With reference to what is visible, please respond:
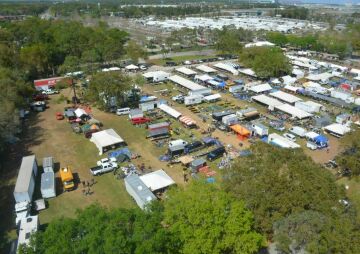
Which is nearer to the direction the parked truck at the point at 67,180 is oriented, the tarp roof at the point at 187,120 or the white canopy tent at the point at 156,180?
the white canopy tent

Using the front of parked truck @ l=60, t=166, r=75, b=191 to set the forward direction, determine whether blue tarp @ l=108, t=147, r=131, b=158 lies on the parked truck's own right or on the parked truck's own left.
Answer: on the parked truck's own left

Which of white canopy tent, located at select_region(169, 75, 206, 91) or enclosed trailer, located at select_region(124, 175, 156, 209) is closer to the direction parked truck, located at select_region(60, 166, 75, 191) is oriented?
the enclosed trailer

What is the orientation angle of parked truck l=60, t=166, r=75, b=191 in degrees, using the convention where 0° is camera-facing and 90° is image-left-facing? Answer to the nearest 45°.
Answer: approximately 0°

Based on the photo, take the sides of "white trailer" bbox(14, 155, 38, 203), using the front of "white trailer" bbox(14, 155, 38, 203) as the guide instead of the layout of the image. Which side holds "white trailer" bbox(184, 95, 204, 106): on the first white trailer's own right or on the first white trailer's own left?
on the first white trailer's own left

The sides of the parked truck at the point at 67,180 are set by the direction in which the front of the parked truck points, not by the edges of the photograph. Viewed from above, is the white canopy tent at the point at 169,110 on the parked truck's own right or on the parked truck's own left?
on the parked truck's own left

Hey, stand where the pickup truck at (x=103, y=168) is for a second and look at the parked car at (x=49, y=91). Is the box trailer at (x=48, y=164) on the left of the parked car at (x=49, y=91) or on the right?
left

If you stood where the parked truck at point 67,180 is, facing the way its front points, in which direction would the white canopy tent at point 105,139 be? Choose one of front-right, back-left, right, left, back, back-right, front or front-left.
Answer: back-left

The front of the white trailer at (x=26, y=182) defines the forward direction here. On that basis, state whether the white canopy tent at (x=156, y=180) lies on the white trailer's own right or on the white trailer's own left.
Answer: on the white trailer's own left

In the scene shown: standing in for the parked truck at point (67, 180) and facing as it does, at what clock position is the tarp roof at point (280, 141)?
The tarp roof is roughly at 9 o'clock from the parked truck.

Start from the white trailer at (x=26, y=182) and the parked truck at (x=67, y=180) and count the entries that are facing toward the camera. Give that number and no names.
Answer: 2

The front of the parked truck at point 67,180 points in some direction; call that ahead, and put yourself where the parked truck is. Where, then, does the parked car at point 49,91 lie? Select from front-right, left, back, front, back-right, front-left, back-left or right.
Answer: back

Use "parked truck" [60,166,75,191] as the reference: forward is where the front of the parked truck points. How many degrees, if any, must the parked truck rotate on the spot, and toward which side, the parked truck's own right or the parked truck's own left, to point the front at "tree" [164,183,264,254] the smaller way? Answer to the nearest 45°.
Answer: approximately 45° to the parked truck's own left

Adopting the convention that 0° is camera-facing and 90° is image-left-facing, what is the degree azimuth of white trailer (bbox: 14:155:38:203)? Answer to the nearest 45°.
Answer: approximately 0°

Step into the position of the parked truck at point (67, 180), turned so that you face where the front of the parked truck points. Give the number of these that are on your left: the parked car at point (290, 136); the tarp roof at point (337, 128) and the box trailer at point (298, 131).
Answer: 3
